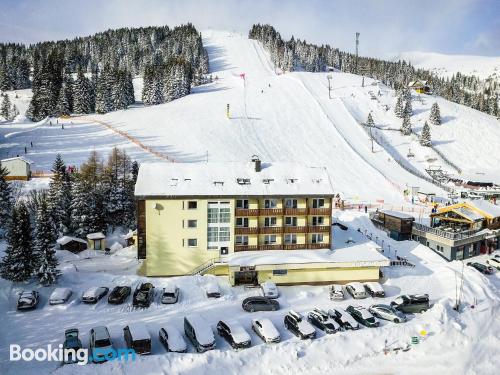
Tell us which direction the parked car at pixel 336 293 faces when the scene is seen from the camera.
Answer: facing the viewer

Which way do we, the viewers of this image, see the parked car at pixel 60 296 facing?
facing the viewer and to the left of the viewer

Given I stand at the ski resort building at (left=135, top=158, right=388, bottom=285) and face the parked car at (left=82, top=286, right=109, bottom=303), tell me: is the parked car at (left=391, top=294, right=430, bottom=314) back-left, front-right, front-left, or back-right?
back-left

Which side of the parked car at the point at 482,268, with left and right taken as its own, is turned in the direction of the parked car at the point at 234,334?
right

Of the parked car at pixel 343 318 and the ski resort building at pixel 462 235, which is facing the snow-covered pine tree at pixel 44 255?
the ski resort building

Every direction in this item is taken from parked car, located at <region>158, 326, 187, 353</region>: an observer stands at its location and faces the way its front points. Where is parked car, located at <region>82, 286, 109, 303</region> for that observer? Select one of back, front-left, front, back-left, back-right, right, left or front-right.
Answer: back

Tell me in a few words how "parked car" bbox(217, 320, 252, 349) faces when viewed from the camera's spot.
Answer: facing the viewer and to the right of the viewer

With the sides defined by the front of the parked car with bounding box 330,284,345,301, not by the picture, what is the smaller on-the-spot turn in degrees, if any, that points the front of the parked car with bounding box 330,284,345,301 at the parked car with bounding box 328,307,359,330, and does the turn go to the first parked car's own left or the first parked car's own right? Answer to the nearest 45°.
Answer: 0° — it already faces it

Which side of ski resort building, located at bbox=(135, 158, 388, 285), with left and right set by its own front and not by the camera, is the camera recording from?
front

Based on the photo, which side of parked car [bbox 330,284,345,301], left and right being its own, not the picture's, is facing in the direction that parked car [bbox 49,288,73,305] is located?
right
